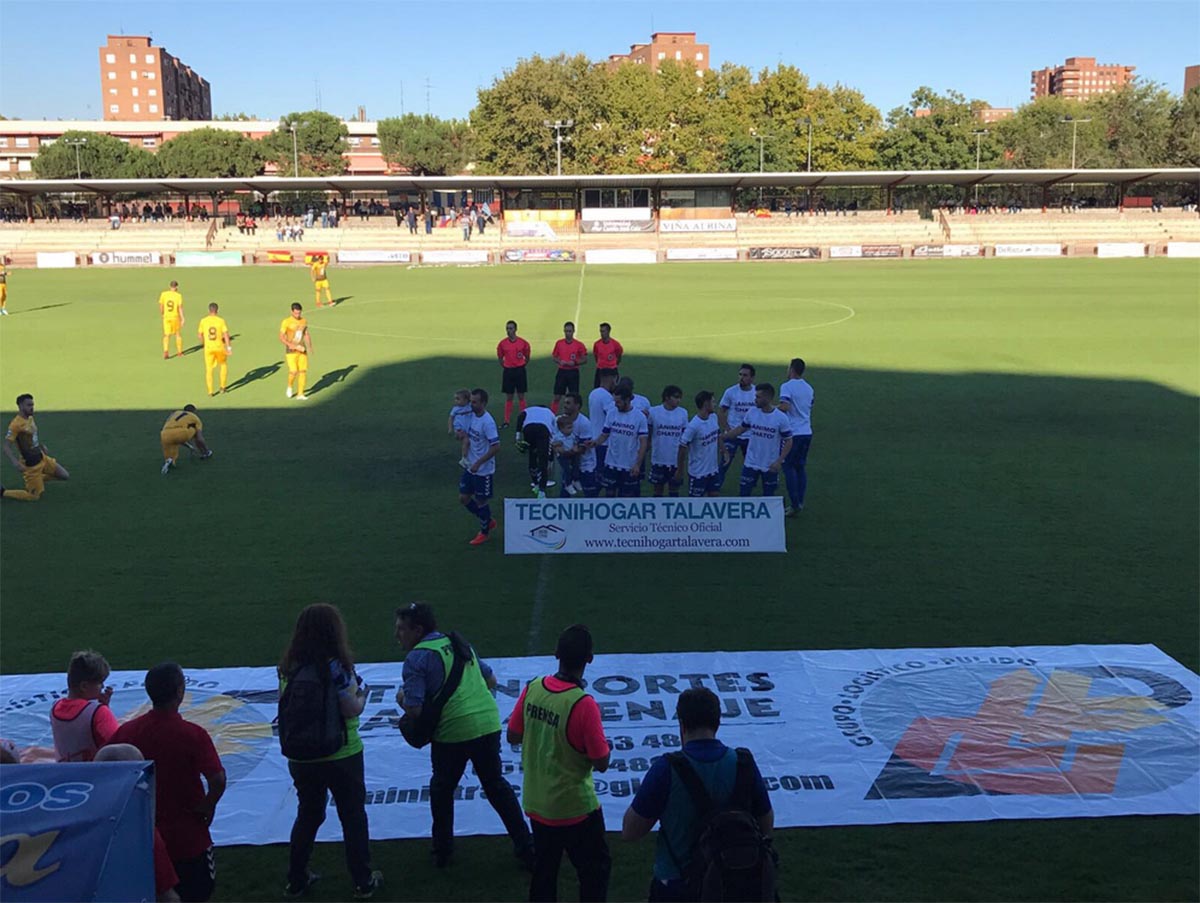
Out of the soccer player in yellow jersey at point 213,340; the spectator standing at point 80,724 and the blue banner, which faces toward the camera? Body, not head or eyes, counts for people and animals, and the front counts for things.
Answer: the blue banner

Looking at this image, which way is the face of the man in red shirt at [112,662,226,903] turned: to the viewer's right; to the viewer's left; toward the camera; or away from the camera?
away from the camera

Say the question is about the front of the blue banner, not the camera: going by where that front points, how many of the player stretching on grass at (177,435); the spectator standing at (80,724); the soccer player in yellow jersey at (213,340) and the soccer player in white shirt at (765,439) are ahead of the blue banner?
0

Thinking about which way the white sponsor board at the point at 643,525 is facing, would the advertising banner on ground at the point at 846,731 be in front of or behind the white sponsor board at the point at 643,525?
in front

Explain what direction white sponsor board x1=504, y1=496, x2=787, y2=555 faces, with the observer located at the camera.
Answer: facing the viewer

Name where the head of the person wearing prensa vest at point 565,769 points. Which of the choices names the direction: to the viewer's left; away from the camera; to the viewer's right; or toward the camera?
away from the camera

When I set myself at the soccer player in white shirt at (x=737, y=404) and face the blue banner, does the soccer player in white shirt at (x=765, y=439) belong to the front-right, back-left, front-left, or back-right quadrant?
front-left

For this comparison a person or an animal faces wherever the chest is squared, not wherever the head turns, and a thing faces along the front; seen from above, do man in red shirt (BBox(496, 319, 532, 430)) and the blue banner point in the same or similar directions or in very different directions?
same or similar directions

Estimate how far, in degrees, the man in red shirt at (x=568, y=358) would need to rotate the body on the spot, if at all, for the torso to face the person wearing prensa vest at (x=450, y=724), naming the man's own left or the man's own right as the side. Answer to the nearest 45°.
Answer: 0° — they already face them

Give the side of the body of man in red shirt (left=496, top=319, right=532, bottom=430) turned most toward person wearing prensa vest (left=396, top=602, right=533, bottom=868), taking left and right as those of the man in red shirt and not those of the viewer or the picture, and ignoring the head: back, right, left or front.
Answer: front

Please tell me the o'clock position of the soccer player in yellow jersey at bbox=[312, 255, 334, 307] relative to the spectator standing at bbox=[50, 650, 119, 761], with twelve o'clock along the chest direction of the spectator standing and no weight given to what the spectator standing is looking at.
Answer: The soccer player in yellow jersey is roughly at 11 o'clock from the spectator standing.

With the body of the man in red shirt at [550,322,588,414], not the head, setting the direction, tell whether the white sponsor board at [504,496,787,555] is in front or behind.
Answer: in front

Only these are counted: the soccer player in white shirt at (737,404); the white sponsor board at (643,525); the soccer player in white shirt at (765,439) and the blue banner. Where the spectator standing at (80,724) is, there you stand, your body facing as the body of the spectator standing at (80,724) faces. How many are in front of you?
3

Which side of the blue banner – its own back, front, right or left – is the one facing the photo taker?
front

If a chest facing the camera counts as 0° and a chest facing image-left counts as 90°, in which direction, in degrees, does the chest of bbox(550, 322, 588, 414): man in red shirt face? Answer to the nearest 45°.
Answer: approximately 0°

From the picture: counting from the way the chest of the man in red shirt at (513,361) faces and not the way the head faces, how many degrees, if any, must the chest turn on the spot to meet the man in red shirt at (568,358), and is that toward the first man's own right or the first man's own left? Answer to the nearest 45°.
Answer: approximately 45° to the first man's own left
